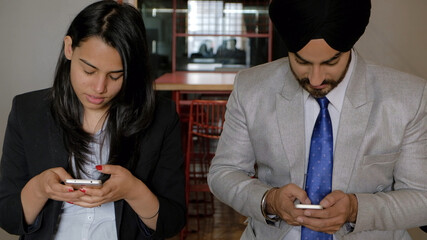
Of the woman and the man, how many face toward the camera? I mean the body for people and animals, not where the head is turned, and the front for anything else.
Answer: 2

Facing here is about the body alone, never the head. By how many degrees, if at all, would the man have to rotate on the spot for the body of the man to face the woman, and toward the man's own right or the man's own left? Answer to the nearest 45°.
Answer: approximately 90° to the man's own right

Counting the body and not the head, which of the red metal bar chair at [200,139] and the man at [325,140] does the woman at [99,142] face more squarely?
the man

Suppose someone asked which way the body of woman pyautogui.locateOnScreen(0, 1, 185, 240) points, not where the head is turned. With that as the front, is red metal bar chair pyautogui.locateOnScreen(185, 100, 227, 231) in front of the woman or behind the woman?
behind

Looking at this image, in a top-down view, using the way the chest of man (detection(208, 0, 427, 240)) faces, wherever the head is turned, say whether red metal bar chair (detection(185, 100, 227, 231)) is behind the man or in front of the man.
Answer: behind

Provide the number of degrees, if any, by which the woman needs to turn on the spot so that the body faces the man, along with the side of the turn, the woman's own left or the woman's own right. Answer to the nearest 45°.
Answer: approximately 90° to the woman's own left

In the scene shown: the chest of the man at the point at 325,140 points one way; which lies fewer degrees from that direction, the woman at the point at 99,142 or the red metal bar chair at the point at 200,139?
the woman

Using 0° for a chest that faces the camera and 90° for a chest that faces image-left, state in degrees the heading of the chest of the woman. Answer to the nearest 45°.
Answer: approximately 0°
